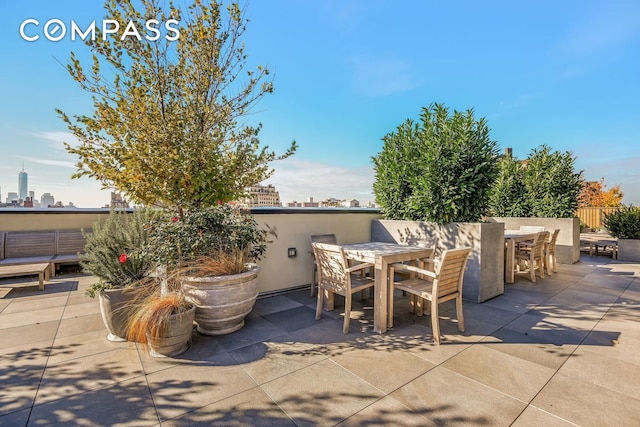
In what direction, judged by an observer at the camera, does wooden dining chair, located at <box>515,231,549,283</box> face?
facing away from the viewer and to the left of the viewer

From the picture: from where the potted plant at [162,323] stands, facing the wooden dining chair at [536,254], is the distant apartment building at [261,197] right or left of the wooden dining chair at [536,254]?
left

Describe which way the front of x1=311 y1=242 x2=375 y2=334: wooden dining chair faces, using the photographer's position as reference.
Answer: facing away from the viewer and to the right of the viewer

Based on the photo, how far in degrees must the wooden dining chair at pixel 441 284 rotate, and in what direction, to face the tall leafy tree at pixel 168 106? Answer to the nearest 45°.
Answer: approximately 45° to its left

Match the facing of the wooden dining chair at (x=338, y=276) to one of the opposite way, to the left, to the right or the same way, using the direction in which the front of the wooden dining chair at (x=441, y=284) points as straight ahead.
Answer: to the right

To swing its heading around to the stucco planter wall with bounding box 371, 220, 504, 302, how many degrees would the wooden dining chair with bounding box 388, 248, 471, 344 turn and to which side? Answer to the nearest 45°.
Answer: approximately 45° to its right

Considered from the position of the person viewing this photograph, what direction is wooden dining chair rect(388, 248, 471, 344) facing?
facing away from the viewer and to the left of the viewer

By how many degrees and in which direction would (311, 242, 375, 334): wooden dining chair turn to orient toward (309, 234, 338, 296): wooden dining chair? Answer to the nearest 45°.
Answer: approximately 45° to its left

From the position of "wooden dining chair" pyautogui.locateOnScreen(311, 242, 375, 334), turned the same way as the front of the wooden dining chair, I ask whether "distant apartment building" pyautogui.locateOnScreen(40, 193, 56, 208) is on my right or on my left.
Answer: on my left

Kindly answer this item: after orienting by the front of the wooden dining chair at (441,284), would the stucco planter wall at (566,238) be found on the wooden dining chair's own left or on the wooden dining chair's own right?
on the wooden dining chair's own right
